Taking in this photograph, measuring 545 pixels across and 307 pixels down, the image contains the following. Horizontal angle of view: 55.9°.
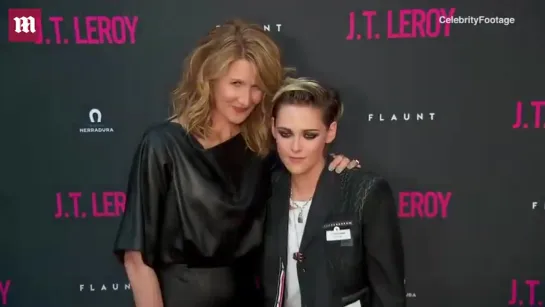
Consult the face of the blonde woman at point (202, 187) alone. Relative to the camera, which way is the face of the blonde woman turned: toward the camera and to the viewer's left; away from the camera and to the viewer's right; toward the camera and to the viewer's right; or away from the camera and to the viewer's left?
toward the camera and to the viewer's right

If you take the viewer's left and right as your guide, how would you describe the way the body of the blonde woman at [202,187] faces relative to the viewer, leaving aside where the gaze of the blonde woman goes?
facing the viewer and to the right of the viewer
